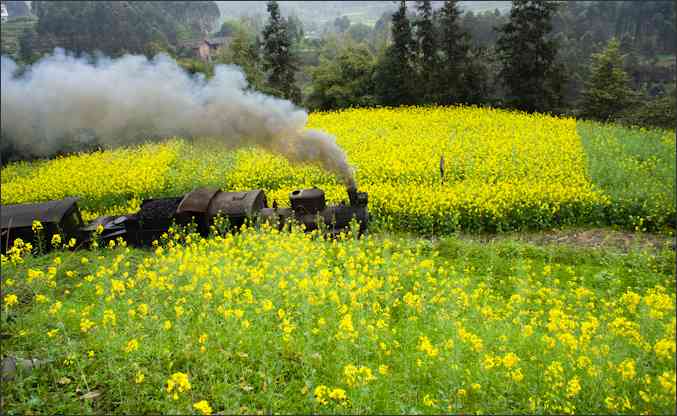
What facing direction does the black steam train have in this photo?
to the viewer's right

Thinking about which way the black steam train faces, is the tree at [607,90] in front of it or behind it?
in front

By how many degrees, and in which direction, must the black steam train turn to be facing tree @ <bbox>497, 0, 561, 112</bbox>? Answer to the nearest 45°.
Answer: approximately 45° to its left

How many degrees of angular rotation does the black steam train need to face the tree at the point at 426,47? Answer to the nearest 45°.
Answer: approximately 45° to its left

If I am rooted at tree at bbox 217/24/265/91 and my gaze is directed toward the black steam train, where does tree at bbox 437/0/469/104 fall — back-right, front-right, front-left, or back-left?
front-left

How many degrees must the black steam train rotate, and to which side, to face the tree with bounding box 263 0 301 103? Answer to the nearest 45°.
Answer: approximately 90° to its left

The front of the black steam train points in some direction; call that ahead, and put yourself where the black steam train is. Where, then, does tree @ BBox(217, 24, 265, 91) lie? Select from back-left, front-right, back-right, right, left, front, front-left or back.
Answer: left

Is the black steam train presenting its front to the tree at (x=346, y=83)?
no

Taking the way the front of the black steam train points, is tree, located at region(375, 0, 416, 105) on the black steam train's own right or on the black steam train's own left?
on the black steam train's own left
